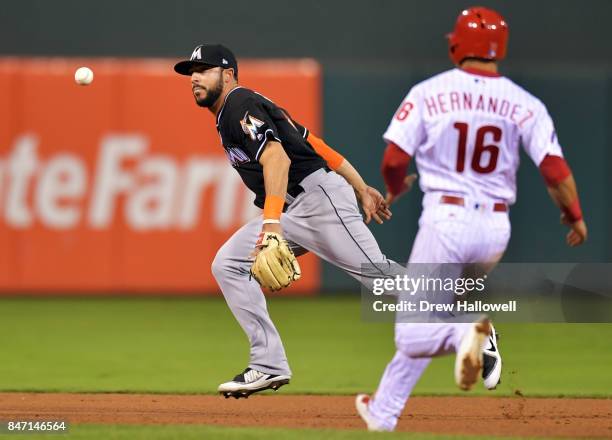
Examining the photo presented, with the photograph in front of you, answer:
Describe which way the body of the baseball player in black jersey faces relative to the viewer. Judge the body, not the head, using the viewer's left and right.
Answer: facing to the left of the viewer

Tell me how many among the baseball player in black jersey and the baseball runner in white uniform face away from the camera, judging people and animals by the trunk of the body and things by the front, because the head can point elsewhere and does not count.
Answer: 1

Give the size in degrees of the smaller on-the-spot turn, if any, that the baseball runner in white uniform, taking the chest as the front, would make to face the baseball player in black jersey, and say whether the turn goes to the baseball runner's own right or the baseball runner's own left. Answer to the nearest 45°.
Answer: approximately 45° to the baseball runner's own left

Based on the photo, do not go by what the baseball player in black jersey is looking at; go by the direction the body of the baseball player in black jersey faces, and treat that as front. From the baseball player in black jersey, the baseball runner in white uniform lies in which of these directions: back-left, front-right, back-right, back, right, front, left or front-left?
back-left

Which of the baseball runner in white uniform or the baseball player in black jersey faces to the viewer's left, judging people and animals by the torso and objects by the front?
the baseball player in black jersey

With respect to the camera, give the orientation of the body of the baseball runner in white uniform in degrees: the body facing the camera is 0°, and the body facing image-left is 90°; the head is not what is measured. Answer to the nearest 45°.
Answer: approximately 180°
